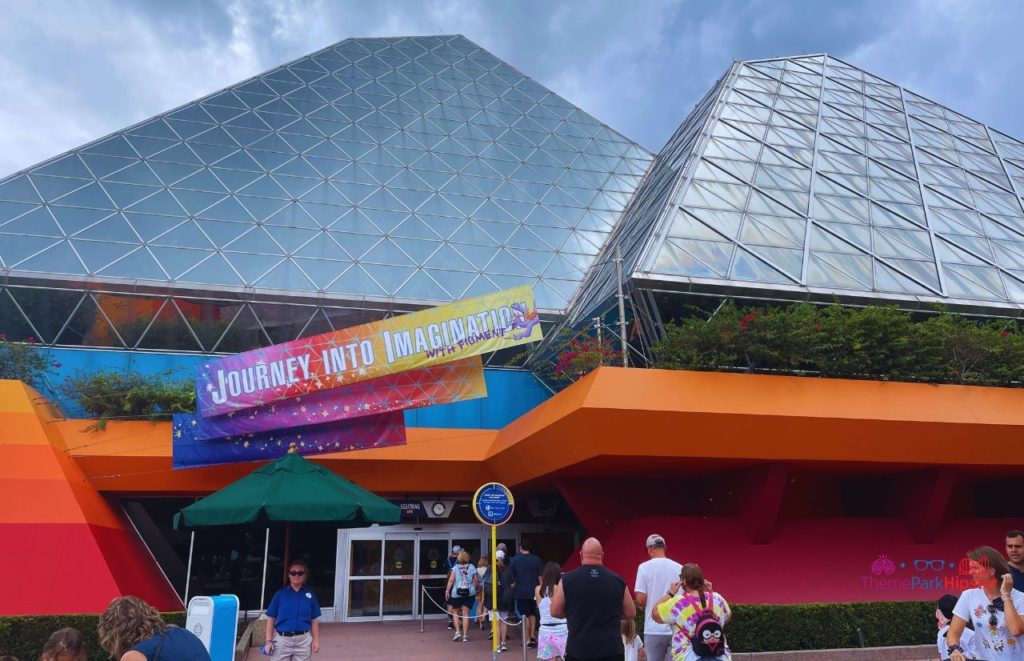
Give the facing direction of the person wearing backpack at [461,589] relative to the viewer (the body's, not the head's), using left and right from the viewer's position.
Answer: facing away from the viewer

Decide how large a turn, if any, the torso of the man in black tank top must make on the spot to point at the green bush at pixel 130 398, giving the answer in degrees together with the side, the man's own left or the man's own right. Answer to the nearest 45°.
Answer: approximately 45° to the man's own left

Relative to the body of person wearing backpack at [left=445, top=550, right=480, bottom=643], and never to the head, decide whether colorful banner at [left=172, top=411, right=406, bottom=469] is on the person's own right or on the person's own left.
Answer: on the person's own left

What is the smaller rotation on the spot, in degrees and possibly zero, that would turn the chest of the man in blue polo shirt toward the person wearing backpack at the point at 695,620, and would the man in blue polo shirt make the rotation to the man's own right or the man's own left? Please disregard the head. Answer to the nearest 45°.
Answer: approximately 45° to the man's own left

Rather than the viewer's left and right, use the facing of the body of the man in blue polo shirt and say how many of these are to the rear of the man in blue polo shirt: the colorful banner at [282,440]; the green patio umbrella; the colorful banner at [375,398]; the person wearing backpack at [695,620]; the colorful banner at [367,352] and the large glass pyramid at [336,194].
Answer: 5

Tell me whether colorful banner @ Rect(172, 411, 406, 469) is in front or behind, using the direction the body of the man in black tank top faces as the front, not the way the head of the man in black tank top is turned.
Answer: in front

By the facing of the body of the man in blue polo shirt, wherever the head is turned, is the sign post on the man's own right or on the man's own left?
on the man's own left

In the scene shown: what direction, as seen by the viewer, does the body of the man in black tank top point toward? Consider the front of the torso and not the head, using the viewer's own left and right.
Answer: facing away from the viewer

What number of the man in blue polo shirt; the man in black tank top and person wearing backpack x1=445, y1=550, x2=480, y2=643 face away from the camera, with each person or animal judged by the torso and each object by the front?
2

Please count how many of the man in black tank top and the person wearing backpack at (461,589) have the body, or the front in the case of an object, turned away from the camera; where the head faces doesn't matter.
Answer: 2

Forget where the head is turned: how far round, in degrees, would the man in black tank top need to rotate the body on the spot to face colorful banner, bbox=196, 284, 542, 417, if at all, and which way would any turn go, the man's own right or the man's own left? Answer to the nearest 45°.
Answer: approximately 45° to the man's own left

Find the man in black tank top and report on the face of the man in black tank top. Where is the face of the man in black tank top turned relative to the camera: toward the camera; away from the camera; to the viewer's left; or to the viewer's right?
away from the camera

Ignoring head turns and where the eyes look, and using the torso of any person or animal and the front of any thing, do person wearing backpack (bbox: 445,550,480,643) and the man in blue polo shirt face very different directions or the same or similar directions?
very different directions

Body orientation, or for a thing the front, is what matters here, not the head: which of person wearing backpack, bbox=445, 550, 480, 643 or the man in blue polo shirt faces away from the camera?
the person wearing backpack
